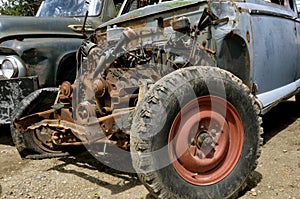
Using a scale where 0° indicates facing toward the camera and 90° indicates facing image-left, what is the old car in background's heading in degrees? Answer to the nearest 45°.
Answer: approximately 45°
